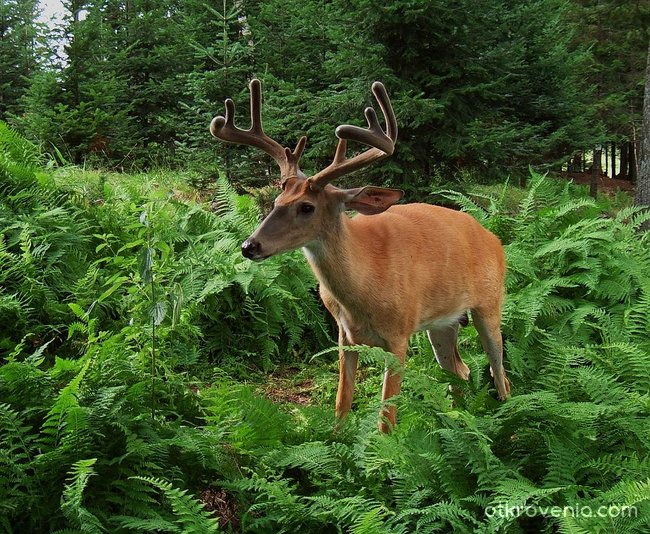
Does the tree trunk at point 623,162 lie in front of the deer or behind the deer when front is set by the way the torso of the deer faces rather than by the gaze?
behind

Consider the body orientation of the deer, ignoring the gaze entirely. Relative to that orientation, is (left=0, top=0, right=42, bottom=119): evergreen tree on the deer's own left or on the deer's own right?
on the deer's own right

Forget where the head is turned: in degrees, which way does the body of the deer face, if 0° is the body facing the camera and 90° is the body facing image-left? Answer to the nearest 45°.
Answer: approximately 45°

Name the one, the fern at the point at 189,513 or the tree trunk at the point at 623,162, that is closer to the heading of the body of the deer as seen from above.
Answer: the fern

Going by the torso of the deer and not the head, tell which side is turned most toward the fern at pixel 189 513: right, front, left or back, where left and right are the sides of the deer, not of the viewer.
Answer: front

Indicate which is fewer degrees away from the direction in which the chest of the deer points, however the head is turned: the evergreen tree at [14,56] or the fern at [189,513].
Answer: the fern

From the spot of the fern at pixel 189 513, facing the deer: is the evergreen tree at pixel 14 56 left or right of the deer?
left

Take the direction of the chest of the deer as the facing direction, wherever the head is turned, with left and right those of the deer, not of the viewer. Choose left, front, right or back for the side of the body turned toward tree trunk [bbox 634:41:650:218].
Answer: back
